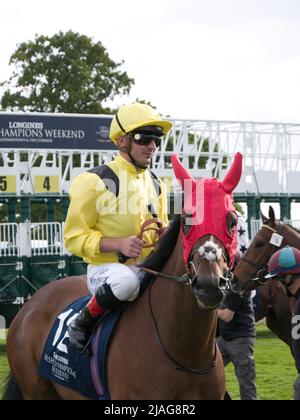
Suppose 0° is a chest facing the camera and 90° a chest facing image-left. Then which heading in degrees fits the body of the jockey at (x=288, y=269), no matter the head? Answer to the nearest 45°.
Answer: approximately 90°

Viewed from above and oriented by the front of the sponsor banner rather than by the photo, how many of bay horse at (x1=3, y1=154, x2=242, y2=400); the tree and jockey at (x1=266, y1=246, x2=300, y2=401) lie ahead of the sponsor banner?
2

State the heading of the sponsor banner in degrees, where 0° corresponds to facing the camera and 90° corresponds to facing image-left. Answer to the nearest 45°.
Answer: approximately 0°

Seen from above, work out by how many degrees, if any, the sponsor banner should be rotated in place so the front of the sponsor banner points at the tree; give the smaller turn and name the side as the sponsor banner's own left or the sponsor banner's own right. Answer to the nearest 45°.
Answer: approximately 180°

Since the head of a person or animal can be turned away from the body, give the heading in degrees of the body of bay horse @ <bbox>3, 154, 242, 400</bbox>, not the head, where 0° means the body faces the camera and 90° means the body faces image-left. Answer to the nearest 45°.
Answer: approximately 315°

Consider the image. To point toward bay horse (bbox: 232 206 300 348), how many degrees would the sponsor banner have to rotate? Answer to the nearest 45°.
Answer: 0° — it already faces it

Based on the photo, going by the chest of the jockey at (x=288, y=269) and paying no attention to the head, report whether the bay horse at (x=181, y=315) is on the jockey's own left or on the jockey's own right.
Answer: on the jockey's own left

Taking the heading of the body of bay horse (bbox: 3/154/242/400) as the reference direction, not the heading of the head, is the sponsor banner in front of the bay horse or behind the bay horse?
behind

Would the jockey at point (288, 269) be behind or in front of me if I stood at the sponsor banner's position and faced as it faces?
in front

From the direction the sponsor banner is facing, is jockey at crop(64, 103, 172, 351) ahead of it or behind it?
ahead

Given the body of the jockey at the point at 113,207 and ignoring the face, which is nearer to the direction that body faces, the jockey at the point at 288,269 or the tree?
the jockey

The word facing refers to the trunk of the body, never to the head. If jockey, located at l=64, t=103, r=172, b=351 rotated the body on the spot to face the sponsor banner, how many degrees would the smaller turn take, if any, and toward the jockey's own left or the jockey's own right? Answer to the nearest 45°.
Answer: approximately 135° to the jockey's own left

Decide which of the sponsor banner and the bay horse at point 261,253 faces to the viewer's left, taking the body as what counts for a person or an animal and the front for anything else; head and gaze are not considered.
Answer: the bay horse

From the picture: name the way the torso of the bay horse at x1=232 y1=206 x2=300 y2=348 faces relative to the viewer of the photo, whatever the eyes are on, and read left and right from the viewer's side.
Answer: facing to the left of the viewer
